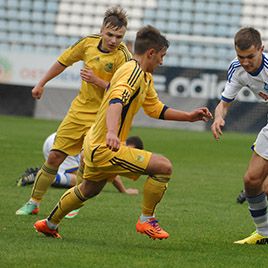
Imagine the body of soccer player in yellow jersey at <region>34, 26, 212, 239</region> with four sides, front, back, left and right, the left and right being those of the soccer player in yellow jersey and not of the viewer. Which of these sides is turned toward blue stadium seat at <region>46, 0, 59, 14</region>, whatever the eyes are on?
left

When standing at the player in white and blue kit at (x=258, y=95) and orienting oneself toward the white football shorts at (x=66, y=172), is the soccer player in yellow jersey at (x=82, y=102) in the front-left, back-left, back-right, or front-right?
front-left

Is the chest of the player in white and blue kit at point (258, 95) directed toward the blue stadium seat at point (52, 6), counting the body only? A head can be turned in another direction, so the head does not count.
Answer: no

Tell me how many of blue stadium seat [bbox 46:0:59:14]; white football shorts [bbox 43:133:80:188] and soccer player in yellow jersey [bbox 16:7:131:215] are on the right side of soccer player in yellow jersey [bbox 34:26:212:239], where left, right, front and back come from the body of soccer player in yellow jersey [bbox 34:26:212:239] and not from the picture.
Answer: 0

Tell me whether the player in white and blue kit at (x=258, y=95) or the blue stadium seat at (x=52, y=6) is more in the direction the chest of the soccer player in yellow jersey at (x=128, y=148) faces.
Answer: the player in white and blue kit

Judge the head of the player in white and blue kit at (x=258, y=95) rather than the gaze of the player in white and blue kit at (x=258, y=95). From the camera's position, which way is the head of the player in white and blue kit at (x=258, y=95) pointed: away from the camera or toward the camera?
toward the camera

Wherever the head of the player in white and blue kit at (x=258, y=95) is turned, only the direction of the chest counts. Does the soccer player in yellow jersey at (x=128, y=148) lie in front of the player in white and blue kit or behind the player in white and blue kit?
in front

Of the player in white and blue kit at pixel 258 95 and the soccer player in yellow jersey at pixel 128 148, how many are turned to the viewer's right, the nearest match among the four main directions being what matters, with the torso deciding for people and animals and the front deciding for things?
1

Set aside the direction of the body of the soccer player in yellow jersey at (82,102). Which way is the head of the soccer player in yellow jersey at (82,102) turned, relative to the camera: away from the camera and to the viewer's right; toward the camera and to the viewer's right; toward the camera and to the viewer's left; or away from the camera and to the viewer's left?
toward the camera and to the viewer's right

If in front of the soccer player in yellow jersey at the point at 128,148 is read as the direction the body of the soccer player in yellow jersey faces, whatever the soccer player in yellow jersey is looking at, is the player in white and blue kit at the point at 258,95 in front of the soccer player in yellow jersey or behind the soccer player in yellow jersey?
in front

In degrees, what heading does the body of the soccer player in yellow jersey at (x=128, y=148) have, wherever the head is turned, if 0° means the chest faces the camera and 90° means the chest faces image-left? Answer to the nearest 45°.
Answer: approximately 270°

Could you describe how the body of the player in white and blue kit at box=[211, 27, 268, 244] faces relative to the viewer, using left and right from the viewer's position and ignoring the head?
facing the viewer and to the left of the viewer

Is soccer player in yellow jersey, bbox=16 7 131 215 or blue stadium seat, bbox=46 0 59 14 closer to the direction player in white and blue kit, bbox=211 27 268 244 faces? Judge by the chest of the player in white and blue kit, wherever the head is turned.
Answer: the soccer player in yellow jersey
